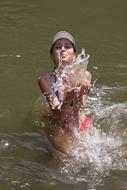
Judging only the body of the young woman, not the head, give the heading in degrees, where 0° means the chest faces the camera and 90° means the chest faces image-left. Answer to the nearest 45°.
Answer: approximately 0°

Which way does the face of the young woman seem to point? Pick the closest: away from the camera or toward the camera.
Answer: toward the camera
